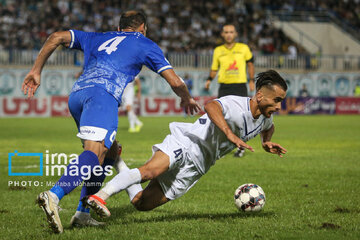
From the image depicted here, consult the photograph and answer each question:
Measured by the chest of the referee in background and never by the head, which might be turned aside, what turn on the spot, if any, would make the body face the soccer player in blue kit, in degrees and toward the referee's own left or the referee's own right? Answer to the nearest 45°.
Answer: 0° — they already face them

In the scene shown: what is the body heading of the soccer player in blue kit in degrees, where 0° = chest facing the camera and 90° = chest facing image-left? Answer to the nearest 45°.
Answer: approximately 225°

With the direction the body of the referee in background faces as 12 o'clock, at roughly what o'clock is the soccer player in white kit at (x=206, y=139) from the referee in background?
The soccer player in white kit is roughly at 12 o'clock from the referee in background.

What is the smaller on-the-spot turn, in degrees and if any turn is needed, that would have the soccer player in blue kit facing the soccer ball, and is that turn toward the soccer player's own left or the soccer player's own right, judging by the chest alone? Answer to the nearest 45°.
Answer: approximately 45° to the soccer player's own right

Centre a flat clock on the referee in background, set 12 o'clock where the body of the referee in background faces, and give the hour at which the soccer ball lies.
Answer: The soccer ball is roughly at 12 o'clock from the referee in background.

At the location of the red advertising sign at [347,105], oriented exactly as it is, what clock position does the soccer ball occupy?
The soccer ball is roughly at 12 o'clock from the red advertising sign.

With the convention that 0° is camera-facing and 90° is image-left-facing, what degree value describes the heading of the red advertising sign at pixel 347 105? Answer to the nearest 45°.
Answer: approximately 0°

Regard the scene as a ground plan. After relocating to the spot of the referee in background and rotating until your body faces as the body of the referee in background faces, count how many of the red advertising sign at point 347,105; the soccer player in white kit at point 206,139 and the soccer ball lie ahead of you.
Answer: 2

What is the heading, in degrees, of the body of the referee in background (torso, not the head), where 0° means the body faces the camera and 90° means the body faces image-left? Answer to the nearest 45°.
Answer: approximately 0°

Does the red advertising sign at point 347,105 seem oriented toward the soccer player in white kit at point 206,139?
yes
